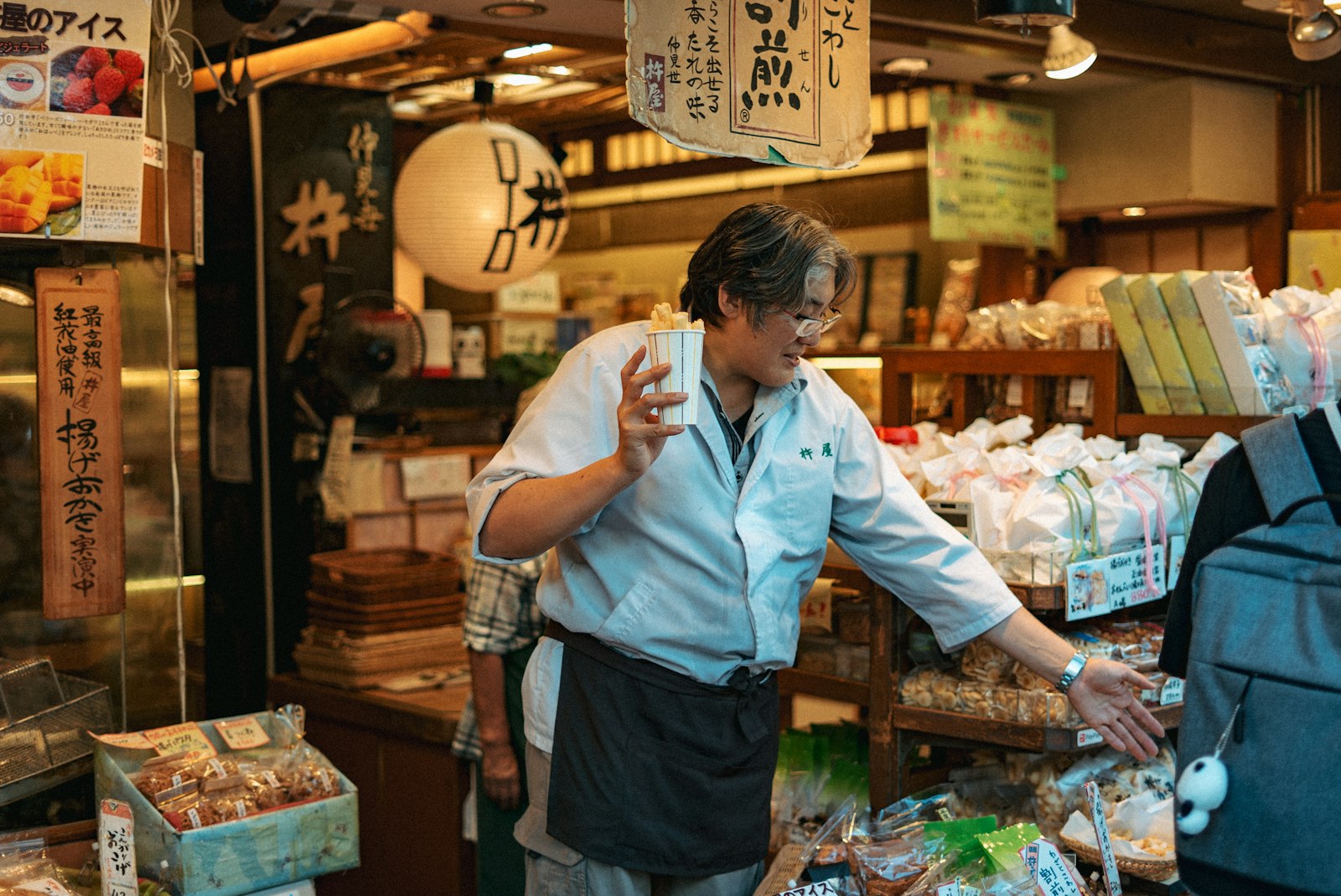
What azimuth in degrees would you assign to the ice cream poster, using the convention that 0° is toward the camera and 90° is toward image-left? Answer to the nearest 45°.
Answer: approximately 0°

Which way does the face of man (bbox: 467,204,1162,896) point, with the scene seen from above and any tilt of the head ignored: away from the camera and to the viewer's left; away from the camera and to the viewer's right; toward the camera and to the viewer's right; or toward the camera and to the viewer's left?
toward the camera and to the viewer's right

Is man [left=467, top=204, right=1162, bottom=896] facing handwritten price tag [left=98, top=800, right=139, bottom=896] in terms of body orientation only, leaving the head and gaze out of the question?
no

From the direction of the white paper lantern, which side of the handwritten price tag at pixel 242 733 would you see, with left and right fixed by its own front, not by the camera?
back

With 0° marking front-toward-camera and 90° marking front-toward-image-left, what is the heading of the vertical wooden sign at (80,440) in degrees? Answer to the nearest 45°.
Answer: approximately 0°

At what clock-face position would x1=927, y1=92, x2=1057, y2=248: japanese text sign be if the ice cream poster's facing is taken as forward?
The japanese text sign is roughly at 8 o'clock from the ice cream poster.

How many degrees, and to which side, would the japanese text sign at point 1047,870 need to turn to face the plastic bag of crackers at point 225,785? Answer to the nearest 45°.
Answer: approximately 90° to its right

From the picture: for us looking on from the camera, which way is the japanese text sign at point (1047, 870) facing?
facing the viewer

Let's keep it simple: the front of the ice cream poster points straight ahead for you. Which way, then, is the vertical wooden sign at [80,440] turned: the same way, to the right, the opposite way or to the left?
the same way

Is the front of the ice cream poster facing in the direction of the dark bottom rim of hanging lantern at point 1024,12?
no

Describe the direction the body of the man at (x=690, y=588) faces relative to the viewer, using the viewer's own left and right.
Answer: facing the viewer and to the right of the viewer
